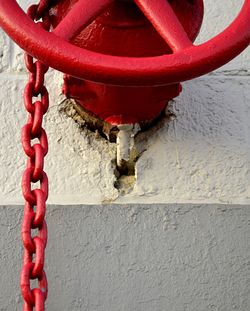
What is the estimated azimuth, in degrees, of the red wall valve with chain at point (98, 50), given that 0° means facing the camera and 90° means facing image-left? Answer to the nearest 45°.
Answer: approximately 0°
